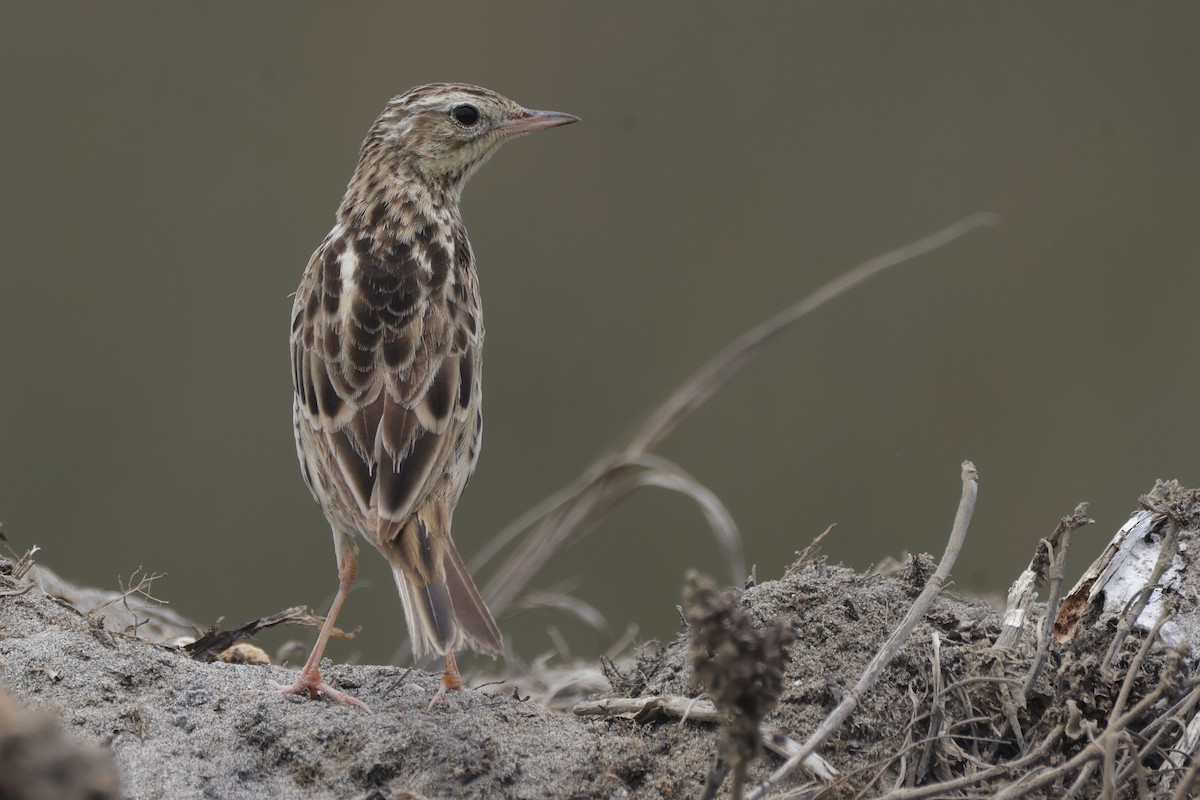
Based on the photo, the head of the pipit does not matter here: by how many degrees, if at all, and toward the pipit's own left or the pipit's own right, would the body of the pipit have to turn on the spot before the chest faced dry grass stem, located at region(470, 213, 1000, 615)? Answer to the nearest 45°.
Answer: approximately 45° to the pipit's own right

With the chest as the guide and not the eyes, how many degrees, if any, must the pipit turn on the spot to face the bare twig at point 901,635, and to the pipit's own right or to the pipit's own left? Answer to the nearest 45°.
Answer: approximately 135° to the pipit's own right

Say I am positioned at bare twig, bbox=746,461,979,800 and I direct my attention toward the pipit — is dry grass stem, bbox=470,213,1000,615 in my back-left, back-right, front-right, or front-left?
front-right

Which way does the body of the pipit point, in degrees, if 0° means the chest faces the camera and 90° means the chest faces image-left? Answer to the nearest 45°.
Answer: approximately 180°

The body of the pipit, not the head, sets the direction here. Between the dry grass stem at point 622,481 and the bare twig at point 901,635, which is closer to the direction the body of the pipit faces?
the dry grass stem
